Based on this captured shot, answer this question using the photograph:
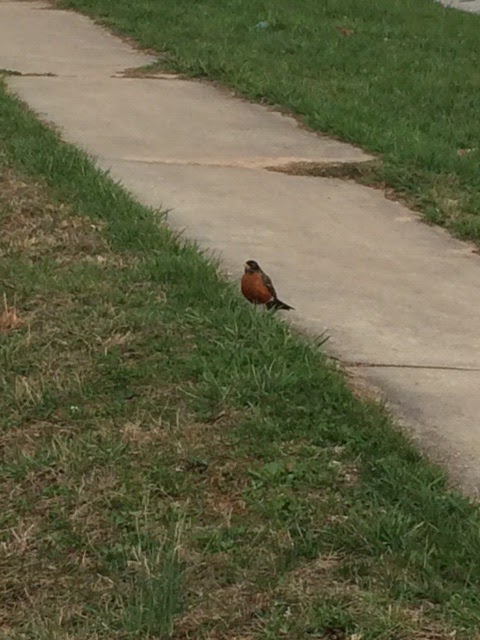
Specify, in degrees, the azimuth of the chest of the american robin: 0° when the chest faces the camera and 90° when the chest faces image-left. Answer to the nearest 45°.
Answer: approximately 45°
